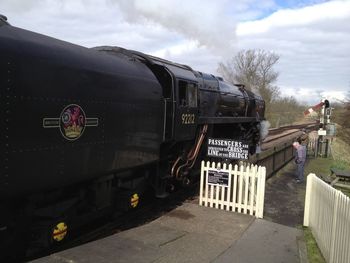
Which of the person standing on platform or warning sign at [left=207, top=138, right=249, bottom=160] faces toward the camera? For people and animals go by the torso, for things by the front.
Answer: the warning sign

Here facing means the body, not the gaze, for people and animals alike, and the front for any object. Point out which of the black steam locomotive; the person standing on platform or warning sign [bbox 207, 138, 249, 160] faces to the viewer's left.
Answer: the person standing on platform

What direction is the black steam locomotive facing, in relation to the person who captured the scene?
facing away from the viewer and to the right of the viewer

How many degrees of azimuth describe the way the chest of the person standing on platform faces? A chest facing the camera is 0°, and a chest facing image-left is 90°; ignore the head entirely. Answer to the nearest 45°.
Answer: approximately 90°

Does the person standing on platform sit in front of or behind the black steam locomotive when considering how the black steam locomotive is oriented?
in front

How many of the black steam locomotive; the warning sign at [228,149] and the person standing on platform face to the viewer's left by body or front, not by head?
1

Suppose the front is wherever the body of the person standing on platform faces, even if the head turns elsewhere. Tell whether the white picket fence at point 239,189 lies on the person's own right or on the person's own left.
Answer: on the person's own left

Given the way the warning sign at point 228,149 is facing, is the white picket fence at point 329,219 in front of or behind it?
in front

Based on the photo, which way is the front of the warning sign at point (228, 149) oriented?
toward the camera

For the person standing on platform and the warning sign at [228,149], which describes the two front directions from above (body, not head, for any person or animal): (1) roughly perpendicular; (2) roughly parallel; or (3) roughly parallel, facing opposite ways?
roughly perpendicular

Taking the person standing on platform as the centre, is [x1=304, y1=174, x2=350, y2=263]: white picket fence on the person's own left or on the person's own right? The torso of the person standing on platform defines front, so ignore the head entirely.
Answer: on the person's own left
